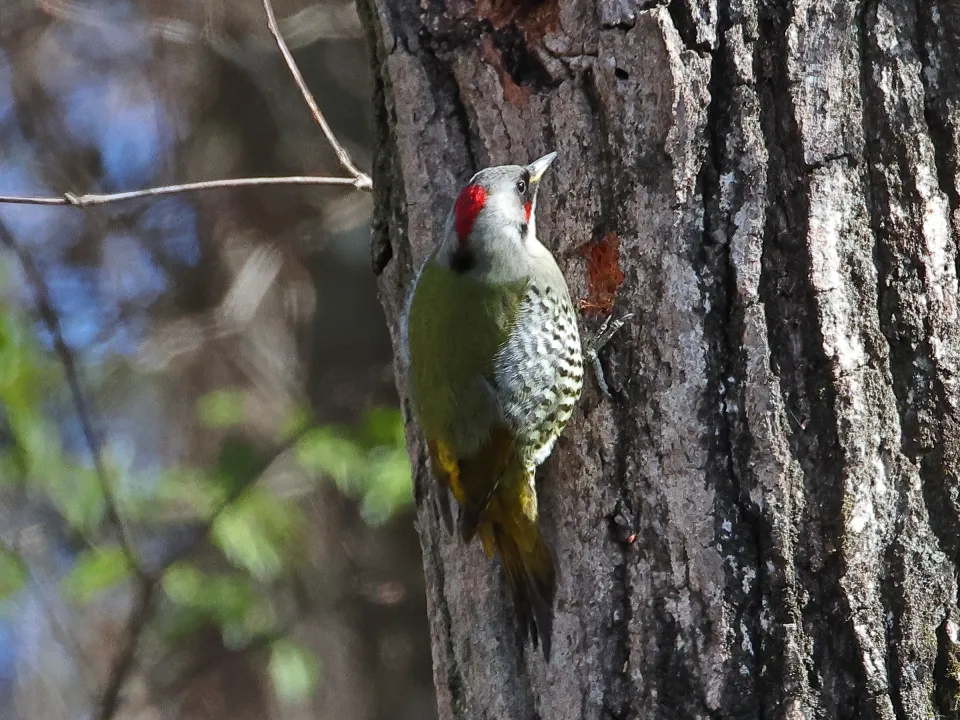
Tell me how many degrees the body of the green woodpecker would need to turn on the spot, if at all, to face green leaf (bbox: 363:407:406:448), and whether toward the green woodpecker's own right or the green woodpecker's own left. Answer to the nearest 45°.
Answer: approximately 45° to the green woodpecker's own left

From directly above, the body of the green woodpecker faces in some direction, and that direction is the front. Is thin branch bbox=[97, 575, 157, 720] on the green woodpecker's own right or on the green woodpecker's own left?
on the green woodpecker's own left

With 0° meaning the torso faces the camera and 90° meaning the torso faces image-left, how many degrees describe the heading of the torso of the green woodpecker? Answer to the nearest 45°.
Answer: approximately 225°

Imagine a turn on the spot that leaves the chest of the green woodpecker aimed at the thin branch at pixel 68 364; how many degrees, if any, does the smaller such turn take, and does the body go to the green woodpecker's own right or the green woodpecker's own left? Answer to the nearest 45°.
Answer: approximately 90° to the green woodpecker's own left

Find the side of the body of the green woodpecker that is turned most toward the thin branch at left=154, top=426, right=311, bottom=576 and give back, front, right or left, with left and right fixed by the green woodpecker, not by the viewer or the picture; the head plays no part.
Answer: left
